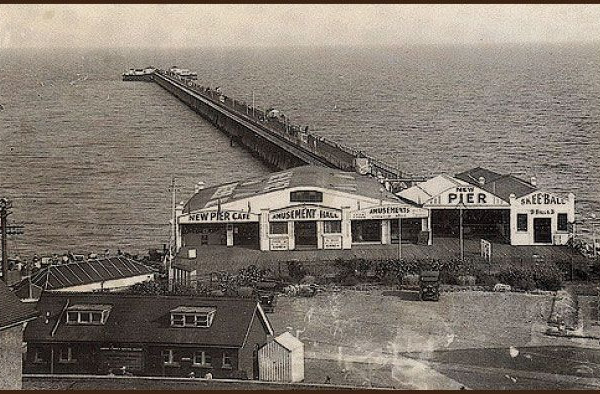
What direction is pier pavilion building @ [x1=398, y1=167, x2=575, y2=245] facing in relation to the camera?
toward the camera

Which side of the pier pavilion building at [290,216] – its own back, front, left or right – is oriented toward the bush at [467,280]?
left

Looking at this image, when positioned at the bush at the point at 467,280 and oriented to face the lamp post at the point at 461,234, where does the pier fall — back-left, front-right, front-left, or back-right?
front-left

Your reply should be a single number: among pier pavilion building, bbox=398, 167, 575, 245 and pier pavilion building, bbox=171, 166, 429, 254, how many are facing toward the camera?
2

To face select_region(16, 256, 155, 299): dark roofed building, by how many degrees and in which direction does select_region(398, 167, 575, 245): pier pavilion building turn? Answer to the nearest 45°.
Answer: approximately 90° to its right

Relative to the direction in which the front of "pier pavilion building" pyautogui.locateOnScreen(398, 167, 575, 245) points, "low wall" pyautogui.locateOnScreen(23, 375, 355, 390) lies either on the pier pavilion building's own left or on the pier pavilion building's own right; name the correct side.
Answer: on the pier pavilion building's own right

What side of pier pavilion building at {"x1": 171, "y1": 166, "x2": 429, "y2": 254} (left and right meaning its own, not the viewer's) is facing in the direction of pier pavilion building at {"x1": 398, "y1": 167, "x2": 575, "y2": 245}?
left

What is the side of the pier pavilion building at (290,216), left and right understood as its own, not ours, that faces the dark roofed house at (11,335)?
front

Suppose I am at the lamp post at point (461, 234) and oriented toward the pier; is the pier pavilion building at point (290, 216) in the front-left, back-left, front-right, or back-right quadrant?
front-left

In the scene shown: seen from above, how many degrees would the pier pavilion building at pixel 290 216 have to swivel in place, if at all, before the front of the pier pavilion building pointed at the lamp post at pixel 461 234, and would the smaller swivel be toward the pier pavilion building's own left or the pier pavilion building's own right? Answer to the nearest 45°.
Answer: approximately 90° to the pier pavilion building's own left

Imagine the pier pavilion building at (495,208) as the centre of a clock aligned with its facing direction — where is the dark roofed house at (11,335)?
The dark roofed house is roughly at 2 o'clock from the pier pavilion building.

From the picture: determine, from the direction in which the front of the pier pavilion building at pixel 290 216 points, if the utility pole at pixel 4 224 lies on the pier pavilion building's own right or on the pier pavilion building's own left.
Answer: on the pier pavilion building's own right

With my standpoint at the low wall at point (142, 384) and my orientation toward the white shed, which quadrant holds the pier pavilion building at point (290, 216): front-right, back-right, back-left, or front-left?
front-left

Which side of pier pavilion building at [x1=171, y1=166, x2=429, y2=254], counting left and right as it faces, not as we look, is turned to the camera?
front
